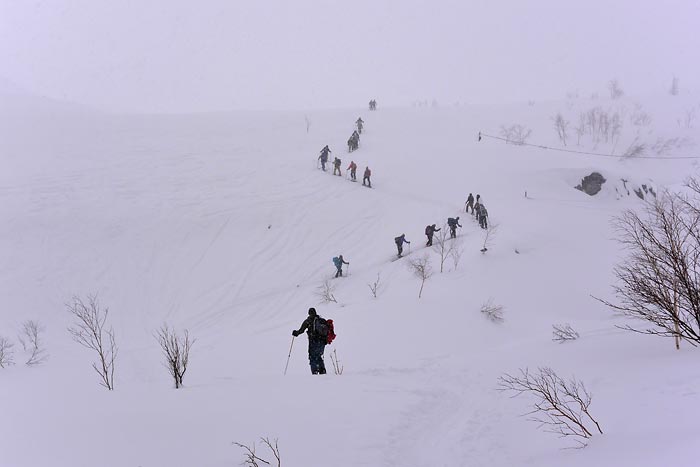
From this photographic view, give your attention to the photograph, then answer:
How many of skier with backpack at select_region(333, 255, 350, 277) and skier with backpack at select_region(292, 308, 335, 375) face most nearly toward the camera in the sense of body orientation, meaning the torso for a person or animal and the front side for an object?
0

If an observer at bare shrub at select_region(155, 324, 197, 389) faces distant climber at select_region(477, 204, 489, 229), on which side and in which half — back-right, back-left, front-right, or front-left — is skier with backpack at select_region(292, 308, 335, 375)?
front-right

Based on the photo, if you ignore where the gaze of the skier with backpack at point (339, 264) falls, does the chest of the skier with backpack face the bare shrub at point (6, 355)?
no

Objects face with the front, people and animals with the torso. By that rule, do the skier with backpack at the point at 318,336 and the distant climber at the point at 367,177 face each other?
no

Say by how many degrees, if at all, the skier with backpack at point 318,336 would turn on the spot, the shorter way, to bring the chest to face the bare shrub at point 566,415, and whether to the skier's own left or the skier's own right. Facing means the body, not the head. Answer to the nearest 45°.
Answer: approximately 180°

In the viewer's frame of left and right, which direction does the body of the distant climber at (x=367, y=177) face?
facing away from the viewer and to the left of the viewer

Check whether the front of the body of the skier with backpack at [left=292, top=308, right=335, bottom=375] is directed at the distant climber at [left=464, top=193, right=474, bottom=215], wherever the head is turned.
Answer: no

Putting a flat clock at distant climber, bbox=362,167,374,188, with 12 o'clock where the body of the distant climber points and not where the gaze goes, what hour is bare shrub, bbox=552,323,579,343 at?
The bare shrub is roughly at 7 o'clock from the distant climber.

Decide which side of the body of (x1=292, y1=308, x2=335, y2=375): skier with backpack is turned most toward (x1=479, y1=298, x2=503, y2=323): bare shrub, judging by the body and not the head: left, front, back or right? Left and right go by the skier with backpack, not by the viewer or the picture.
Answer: right

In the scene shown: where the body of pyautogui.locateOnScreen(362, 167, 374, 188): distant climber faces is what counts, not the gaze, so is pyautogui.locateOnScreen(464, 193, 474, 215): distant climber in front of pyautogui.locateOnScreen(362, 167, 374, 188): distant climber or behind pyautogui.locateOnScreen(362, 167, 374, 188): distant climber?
behind

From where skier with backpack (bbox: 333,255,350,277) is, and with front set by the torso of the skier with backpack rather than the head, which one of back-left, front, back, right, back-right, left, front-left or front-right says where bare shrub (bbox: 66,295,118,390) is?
right

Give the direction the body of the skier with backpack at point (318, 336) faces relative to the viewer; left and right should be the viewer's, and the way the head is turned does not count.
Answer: facing away from the viewer and to the left of the viewer

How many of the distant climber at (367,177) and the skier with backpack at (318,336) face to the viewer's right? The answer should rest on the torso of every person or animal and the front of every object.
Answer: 0

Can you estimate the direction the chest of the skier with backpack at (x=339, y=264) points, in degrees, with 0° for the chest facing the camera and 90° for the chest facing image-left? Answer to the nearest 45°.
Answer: approximately 225°

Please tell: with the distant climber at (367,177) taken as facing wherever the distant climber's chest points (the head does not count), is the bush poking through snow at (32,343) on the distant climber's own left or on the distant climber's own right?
on the distant climber's own left
